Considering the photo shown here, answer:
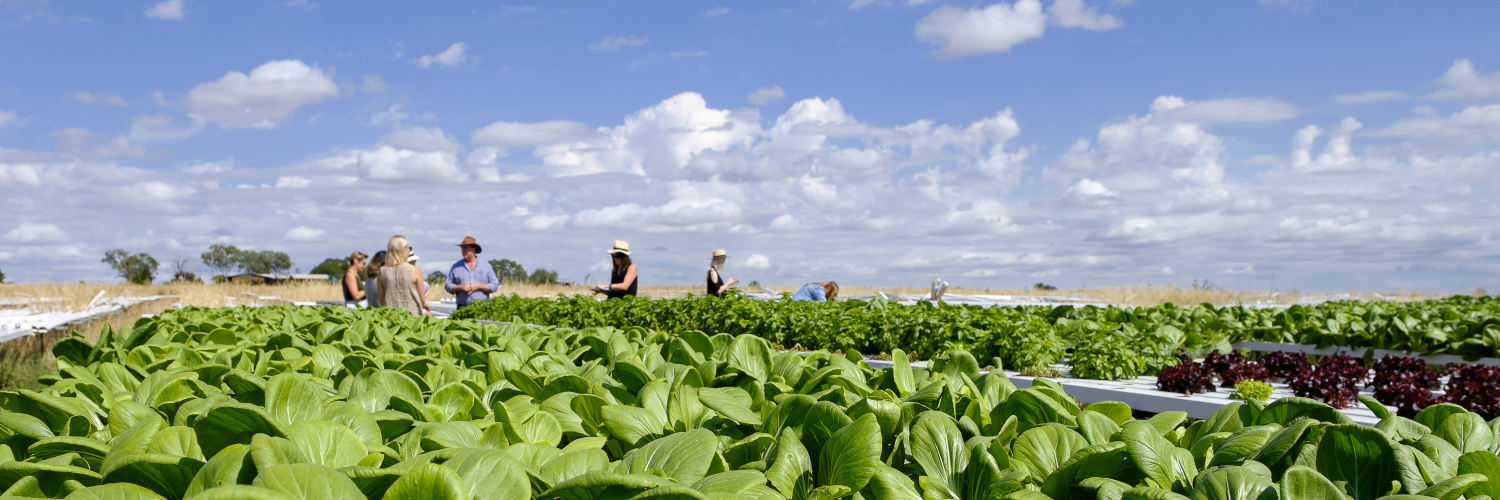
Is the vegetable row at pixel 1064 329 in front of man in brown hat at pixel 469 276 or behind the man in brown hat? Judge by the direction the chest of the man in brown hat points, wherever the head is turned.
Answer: in front

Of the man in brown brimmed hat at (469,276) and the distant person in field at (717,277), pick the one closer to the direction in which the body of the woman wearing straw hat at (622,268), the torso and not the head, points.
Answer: the man in brown brimmed hat

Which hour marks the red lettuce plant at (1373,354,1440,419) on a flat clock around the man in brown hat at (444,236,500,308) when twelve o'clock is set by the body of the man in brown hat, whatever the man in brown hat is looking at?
The red lettuce plant is roughly at 11 o'clock from the man in brown hat.

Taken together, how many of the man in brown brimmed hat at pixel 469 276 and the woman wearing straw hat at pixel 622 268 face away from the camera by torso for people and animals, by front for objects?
0

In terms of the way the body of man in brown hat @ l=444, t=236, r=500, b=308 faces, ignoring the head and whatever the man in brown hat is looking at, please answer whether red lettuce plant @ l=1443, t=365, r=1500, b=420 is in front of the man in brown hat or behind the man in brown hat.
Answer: in front

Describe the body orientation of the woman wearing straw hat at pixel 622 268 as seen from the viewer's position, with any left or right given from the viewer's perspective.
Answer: facing the viewer and to the left of the viewer

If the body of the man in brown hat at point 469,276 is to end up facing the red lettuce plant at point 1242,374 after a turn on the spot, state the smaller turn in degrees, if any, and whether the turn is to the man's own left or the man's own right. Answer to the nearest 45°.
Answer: approximately 45° to the man's own left

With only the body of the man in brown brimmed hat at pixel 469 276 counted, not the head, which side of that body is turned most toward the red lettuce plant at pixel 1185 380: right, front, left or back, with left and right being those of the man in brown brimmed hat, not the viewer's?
front

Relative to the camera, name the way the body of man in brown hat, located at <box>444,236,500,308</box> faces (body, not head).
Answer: toward the camera
